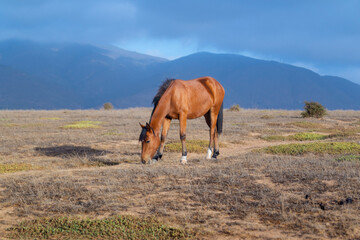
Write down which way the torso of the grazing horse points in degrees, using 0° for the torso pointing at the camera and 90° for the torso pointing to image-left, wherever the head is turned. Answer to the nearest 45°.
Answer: approximately 45°

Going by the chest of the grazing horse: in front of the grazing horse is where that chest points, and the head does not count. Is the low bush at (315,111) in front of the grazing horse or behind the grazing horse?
behind

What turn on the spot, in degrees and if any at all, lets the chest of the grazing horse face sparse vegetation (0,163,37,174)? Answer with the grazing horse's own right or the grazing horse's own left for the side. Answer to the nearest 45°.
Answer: approximately 45° to the grazing horse's own right

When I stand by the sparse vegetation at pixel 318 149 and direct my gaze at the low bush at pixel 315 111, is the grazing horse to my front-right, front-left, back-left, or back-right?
back-left

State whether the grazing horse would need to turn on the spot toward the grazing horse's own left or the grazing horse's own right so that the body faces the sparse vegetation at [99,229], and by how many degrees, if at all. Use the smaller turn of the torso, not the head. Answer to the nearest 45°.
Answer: approximately 45° to the grazing horse's own left

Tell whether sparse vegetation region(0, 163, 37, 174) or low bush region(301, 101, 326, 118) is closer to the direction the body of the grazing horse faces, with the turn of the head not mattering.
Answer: the sparse vegetation

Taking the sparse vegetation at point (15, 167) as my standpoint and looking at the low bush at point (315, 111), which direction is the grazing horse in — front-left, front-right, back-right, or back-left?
front-right
